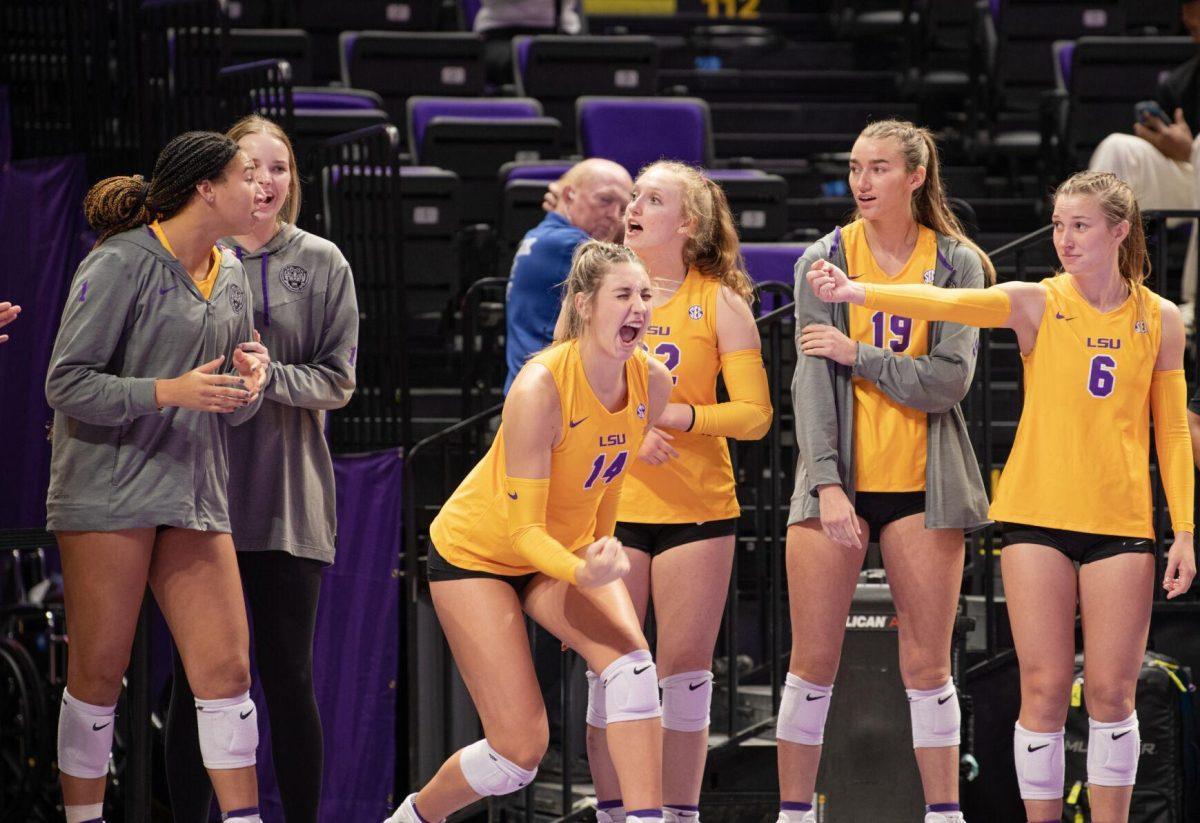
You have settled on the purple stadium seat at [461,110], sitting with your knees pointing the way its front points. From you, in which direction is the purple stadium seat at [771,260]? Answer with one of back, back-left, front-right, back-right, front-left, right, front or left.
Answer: front-left

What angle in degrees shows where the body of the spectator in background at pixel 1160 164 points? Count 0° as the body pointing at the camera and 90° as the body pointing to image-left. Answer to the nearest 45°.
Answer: approximately 45°

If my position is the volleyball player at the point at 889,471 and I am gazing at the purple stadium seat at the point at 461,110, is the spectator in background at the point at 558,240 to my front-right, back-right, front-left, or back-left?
front-left

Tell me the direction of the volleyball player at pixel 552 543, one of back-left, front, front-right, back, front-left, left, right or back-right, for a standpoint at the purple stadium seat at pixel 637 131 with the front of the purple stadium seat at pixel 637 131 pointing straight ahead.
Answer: front

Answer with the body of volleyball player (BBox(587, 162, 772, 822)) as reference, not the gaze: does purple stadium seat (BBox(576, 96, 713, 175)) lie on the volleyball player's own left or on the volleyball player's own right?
on the volleyball player's own right

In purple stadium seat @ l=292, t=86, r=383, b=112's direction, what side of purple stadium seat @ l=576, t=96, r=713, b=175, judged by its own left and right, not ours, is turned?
right

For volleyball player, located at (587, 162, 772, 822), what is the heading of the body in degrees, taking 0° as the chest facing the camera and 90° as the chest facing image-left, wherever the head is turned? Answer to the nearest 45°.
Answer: approximately 45°

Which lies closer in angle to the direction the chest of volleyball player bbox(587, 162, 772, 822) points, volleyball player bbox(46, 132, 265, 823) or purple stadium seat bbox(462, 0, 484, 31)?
the volleyball player

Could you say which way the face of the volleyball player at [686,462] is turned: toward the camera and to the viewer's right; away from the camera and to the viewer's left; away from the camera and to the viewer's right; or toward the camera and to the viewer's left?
toward the camera and to the viewer's left

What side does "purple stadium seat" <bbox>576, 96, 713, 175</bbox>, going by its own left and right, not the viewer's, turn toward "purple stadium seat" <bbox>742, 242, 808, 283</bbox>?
front

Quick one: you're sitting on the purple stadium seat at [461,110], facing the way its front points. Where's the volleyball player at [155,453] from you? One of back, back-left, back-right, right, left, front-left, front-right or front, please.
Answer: front

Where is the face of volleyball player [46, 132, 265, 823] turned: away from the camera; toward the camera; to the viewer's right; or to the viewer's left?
to the viewer's right

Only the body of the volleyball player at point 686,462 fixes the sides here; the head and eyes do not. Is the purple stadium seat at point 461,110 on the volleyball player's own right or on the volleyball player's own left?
on the volleyball player's own right

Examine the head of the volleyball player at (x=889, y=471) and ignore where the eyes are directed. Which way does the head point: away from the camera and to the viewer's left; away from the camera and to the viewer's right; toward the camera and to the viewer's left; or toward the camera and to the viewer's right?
toward the camera and to the viewer's left

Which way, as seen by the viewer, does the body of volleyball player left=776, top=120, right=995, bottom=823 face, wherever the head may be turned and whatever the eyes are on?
toward the camera

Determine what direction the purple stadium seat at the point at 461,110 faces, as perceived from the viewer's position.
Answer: facing the viewer

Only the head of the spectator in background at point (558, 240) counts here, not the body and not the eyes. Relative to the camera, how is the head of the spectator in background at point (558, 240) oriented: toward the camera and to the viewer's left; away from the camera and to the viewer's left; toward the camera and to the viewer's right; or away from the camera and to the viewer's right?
toward the camera and to the viewer's right
